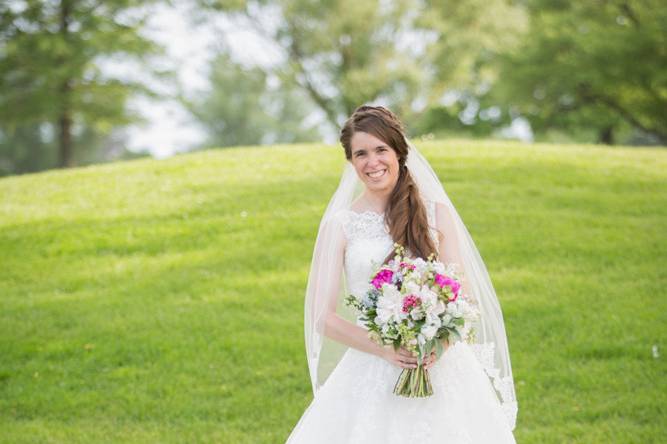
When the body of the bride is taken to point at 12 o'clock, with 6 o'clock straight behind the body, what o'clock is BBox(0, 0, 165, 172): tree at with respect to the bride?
The tree is roughly at 5 o'clock from the bride.

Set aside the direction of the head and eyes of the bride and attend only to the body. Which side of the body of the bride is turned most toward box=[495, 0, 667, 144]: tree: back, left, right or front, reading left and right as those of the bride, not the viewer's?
back

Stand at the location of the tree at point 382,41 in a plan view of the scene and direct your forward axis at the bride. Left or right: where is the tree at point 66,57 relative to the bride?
right

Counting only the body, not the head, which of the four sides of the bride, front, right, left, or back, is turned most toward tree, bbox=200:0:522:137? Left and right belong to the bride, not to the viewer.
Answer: back

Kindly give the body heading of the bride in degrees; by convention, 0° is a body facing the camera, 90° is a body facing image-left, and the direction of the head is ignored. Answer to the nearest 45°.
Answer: approximately 0°
